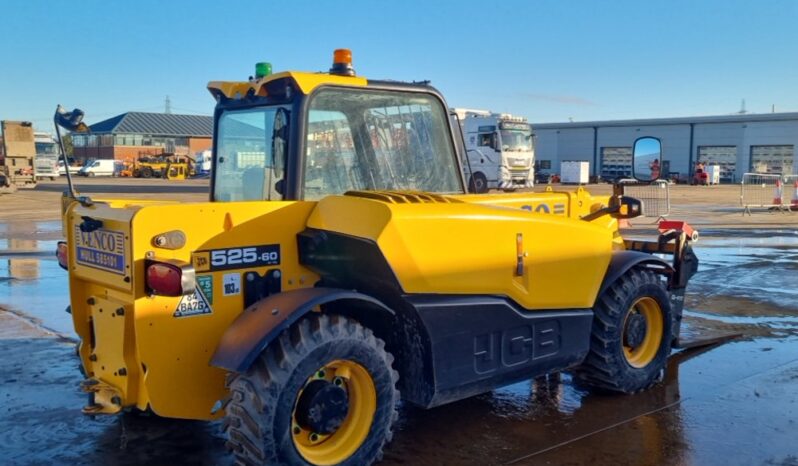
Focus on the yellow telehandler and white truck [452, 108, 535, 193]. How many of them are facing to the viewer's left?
0

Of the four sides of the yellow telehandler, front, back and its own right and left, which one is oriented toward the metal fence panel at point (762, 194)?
front

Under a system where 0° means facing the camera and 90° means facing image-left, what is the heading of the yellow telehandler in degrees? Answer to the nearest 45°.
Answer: approximately 225°

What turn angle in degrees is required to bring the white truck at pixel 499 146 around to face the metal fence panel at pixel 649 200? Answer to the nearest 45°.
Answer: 0° — it already faces it

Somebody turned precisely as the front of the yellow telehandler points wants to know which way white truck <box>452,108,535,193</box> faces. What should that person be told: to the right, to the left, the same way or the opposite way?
to the right

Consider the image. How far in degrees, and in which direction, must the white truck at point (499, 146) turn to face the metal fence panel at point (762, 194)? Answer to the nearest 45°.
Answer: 0° — it already faces it

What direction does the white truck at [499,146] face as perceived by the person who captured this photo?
facing the viewer and to the right of the viewer

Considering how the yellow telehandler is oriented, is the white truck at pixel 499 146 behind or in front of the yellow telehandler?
in front

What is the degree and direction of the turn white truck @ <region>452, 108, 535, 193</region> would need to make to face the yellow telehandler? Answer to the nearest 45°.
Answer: approximately 45° to its right

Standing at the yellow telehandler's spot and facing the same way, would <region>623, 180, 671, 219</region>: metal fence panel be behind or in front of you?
in front
